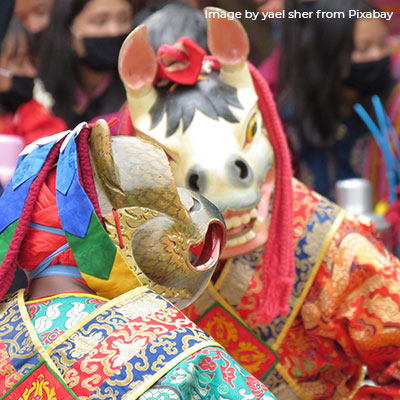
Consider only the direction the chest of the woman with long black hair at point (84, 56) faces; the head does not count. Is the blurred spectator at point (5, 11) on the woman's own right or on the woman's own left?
on the woman's own right

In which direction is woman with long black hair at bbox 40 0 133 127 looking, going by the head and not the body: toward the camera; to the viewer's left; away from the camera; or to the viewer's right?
toward the camera

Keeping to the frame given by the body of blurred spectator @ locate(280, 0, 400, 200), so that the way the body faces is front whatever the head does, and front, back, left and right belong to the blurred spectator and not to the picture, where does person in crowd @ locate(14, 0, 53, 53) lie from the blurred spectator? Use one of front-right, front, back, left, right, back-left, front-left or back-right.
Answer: back-right

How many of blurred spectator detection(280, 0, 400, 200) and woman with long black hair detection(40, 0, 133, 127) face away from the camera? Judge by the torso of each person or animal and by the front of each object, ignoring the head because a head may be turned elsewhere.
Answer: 0

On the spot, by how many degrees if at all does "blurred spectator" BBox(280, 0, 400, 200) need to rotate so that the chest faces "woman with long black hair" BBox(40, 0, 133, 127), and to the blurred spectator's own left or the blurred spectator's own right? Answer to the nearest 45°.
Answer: approximately 135° to the blurred spectator's own right

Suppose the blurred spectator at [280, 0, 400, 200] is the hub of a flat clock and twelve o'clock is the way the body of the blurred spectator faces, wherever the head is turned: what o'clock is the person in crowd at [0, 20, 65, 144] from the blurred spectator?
The person in crowd is roughly at 3 o'clock from the blurred spectator.

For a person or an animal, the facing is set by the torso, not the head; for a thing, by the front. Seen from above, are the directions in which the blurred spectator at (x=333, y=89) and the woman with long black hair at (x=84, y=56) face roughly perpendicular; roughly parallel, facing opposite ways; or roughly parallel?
roughly parallel

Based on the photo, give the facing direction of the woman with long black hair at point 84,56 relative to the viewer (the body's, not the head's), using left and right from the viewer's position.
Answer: facing the viewer and to the right of the viewer

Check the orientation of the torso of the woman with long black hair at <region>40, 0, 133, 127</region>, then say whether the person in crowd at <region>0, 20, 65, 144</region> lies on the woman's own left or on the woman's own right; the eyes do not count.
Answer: on the woman's own right
